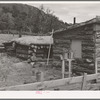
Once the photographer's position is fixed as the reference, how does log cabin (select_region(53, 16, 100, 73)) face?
facing the viewer and to the left of the viewer

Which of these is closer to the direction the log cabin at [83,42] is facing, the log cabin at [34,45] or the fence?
the fence

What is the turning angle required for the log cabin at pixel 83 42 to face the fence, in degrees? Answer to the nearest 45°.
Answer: approximately 45° to its left

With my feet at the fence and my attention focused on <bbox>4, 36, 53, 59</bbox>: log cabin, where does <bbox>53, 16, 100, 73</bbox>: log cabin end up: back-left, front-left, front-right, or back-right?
front-right

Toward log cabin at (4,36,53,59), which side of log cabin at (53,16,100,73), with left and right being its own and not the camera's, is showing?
right
